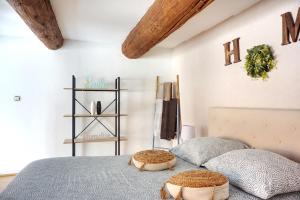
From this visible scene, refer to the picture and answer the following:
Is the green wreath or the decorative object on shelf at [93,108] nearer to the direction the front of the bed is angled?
the decorative object on shelf

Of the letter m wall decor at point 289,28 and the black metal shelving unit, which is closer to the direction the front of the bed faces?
the black metal shelving unit

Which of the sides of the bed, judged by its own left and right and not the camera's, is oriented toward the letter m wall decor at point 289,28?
back

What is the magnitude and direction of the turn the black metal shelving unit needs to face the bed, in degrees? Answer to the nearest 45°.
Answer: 0° — it already faces it

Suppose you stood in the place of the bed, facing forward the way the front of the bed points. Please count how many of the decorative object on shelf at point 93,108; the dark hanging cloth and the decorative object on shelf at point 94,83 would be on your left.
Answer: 0

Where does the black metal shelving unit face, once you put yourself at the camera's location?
facing the viewer

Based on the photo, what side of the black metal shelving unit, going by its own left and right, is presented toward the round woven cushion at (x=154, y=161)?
front

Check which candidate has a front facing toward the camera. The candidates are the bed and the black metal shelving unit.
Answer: the black metal shelving unit

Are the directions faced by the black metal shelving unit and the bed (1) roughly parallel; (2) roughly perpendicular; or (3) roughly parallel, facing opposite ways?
roughly perpendicular

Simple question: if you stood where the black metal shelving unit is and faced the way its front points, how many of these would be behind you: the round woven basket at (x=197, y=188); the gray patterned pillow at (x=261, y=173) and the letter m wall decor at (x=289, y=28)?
0

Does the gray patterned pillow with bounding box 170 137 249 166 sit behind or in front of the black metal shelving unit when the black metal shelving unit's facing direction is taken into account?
in front

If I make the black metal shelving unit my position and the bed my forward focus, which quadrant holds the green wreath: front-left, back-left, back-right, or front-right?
front-left

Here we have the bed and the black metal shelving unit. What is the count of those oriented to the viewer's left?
1

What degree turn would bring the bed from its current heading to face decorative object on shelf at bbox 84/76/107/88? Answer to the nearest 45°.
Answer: approximately 90° to its right

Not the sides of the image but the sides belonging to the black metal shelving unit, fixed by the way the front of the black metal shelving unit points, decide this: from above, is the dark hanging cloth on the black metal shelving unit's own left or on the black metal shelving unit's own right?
on the black metal shelving unit's own left

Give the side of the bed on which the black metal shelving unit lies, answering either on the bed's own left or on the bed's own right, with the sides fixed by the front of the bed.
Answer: on the bed's own right

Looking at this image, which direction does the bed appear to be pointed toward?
to the viewer's left
